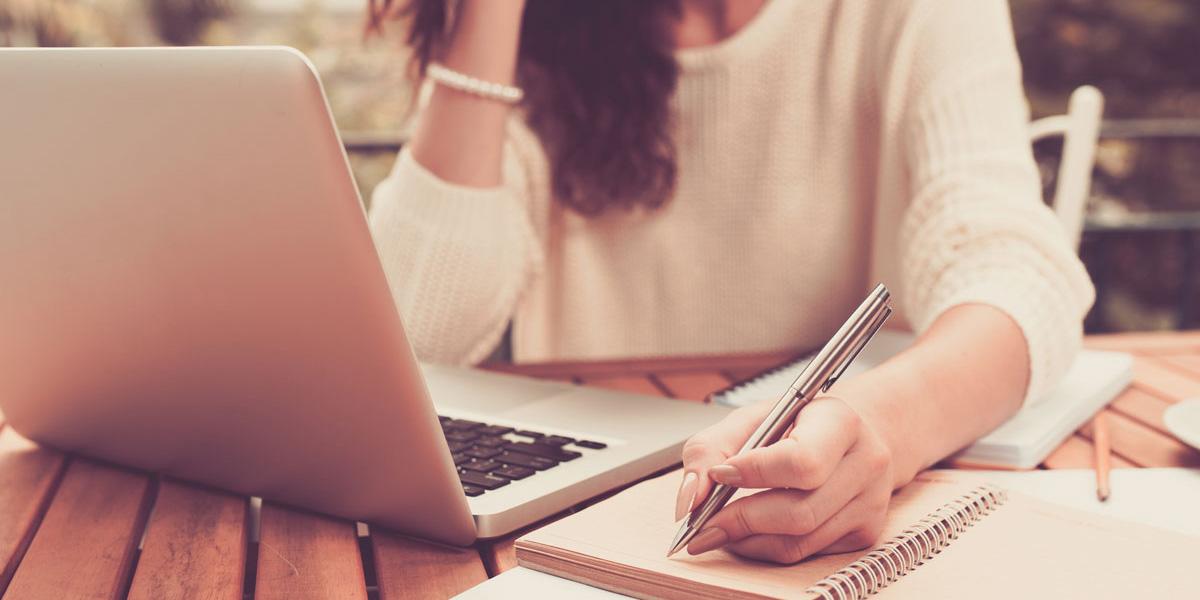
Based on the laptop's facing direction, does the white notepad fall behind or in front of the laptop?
in front

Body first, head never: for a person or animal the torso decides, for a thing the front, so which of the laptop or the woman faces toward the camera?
the woman

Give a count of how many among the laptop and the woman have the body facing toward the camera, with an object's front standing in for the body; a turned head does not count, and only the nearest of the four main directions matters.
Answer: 1

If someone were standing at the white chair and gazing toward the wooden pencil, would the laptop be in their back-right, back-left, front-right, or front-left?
front-right

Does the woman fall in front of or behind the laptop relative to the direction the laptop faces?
in front

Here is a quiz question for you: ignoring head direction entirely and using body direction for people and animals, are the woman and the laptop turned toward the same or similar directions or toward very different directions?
very different directions

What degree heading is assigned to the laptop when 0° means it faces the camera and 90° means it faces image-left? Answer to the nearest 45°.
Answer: approximately 225°

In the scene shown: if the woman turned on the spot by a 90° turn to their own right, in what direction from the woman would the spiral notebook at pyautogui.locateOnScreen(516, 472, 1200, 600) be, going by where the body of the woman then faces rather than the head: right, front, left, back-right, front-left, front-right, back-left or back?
left

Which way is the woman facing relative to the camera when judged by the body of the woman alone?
toward the camera
